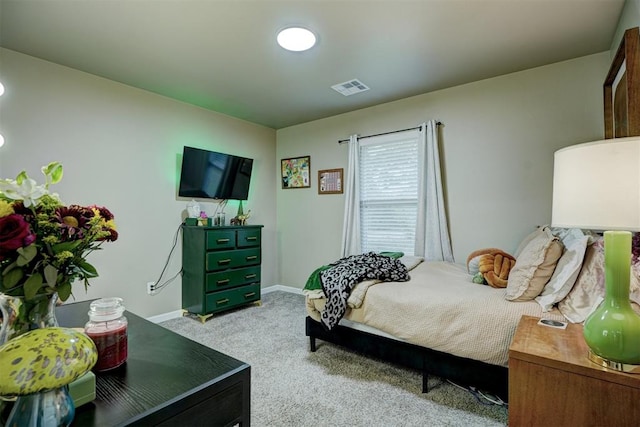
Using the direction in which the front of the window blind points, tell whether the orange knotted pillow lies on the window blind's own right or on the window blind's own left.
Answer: on the window blind's own left

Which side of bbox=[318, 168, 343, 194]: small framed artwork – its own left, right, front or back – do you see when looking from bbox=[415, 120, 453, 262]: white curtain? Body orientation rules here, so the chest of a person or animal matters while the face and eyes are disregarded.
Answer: left

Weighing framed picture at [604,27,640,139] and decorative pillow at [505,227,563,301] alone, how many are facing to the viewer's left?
2

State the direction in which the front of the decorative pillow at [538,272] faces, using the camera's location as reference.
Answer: facing to the left of the viewer

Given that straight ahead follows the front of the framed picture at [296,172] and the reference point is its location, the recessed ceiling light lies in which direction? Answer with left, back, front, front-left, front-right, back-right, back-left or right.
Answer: front-left

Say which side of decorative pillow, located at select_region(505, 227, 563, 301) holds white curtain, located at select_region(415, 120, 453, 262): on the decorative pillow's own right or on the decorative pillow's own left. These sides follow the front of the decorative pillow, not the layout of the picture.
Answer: on the decorative pillow's own right

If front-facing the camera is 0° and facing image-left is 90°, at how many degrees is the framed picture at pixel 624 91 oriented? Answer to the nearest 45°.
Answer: approximately 90°

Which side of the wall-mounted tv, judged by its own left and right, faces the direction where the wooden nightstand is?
front

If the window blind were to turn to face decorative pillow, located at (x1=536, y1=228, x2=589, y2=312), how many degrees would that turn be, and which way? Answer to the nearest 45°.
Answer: approximately 90° to its left

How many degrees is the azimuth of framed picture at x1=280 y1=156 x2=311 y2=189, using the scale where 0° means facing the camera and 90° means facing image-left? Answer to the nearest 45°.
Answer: approximately 45°

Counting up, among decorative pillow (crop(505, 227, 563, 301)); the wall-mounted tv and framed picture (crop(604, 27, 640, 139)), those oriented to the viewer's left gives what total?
2

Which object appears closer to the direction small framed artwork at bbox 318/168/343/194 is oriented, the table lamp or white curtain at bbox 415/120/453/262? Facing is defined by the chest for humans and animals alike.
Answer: the table lamp
